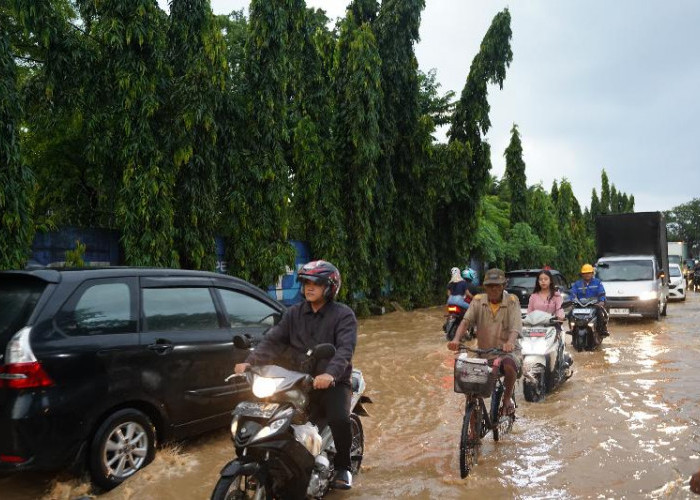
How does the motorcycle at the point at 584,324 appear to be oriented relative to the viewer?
toward the camera

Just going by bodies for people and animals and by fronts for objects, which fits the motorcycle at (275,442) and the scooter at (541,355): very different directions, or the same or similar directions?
same or similar directions

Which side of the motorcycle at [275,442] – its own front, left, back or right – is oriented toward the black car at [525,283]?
back

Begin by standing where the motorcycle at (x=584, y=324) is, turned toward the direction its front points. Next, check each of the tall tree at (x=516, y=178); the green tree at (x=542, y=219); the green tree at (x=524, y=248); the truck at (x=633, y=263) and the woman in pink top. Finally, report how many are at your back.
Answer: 4

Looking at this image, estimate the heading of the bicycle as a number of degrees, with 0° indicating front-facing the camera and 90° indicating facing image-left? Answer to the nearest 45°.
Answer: approximately 45°

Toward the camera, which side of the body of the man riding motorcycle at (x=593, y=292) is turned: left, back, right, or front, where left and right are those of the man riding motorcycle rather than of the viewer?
front

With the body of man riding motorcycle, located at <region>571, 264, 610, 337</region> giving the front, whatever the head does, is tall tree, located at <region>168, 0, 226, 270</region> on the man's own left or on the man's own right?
on the man's own right

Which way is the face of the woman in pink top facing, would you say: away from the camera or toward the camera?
toward the camera

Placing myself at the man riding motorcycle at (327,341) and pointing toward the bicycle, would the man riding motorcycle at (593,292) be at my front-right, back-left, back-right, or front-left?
front-left

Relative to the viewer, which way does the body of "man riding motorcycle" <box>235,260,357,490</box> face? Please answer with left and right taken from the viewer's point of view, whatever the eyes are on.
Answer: facing the viewer and to the left of the viewer

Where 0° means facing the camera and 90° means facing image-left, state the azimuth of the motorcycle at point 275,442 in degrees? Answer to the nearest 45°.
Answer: approximately 45°

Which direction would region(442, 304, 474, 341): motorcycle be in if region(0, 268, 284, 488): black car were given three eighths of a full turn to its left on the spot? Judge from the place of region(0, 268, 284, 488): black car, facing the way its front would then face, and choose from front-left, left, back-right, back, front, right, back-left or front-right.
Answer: back-right

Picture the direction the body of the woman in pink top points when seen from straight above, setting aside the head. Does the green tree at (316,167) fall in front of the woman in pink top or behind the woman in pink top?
behind

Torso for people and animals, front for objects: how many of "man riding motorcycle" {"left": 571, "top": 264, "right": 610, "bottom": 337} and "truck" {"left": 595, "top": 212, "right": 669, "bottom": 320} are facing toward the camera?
2

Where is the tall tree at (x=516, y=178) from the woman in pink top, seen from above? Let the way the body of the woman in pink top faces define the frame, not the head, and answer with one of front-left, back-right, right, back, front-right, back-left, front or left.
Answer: back

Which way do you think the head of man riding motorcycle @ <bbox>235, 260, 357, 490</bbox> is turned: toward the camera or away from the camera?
toward the camera

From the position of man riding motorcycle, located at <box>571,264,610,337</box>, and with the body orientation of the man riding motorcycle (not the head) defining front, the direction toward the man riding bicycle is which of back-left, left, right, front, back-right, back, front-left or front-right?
front

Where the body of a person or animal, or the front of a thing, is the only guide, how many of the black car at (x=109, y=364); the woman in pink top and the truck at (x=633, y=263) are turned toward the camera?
2

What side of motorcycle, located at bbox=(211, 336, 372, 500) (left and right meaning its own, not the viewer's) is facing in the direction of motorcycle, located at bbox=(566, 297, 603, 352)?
back

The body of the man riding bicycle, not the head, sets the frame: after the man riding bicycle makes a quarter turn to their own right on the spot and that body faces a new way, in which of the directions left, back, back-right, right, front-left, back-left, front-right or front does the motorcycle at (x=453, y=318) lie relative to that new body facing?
front-right

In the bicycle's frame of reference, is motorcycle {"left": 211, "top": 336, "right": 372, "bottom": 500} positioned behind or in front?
in front
